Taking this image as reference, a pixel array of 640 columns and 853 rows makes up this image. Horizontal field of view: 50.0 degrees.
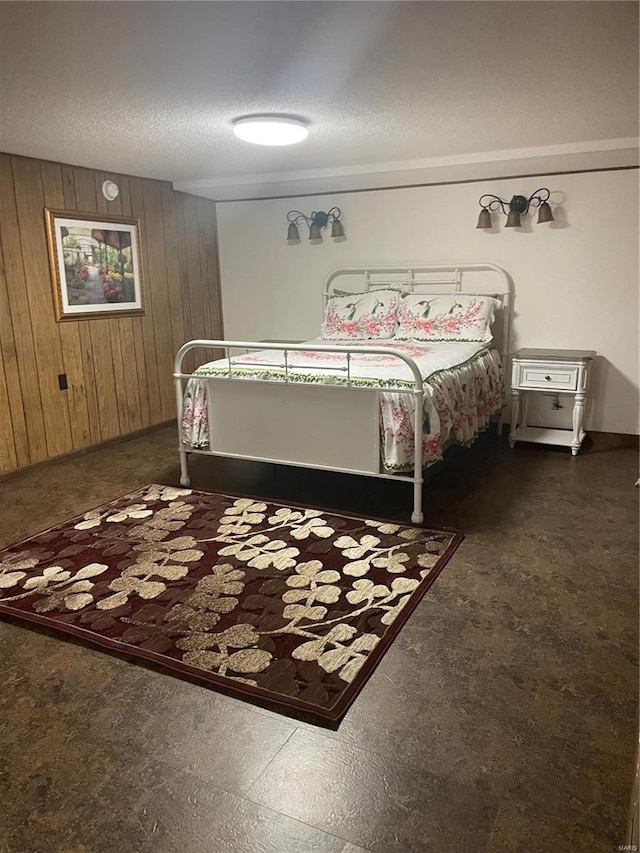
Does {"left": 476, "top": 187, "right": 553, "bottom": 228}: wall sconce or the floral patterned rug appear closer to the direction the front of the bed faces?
the floral patterned rug

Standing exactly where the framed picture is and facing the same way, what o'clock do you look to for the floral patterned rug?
The floral patterned rug is roughly at 1 o'clock from the framed picture.

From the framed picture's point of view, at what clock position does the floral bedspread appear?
The floral bedspread is roughly at 12 o'clock from the framed picture.

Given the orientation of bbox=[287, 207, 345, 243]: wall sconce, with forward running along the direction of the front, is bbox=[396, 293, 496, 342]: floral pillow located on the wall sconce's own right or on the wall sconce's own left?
on the wall sconce's own left

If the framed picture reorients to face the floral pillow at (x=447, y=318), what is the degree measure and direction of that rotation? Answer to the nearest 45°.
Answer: approximately 45° to its left

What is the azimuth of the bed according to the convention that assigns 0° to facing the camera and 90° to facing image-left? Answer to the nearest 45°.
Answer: approximately 45°

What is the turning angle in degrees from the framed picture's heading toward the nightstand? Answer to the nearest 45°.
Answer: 0° — it already faces it

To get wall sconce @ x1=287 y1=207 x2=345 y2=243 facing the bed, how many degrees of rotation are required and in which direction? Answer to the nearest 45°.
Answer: approximately 45° to its left

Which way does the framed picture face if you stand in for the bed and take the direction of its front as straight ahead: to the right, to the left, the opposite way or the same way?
to the left

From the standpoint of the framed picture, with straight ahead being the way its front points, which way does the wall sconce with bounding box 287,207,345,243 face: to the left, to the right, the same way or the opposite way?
to the right
